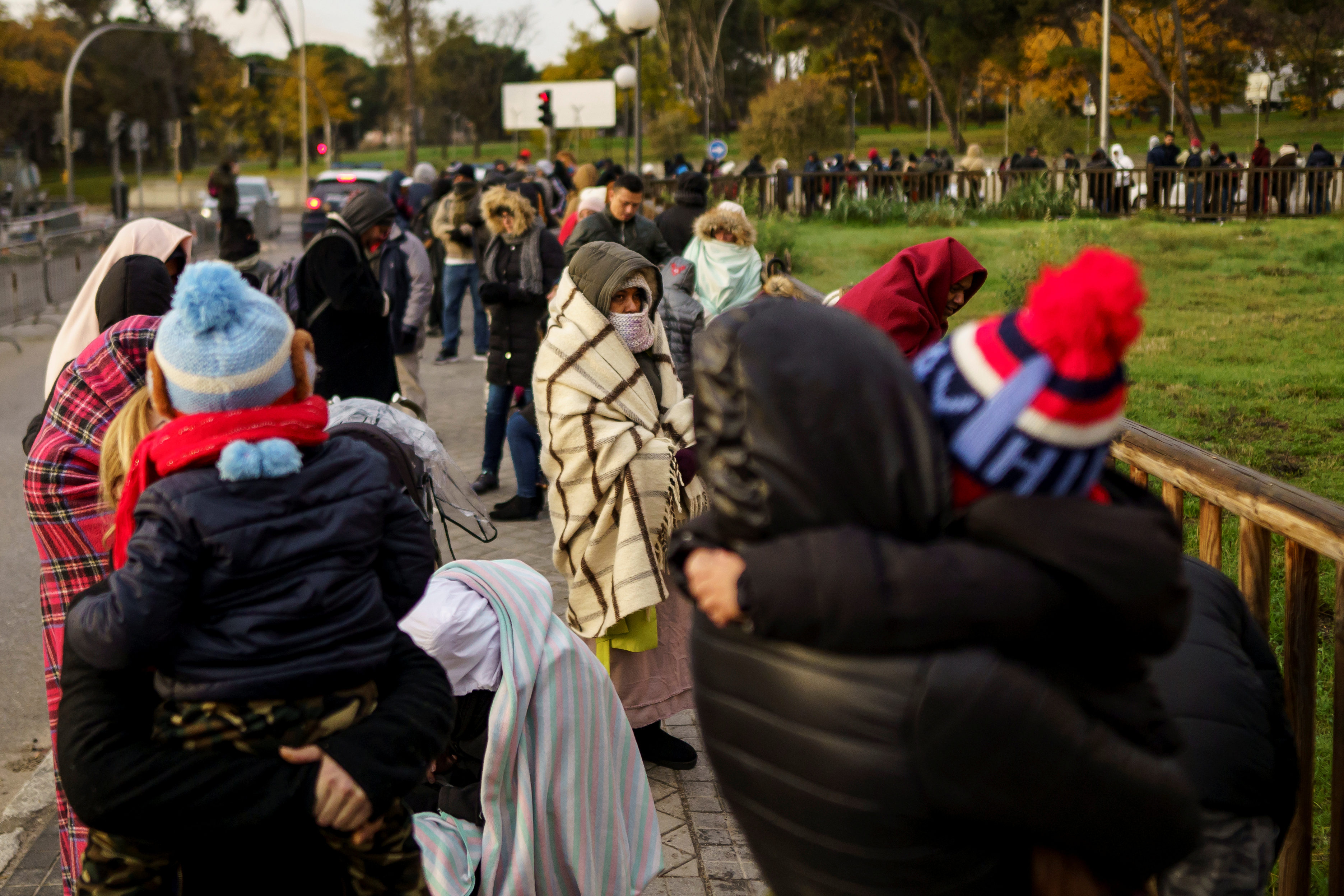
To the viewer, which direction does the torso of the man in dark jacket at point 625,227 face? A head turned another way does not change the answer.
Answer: toward the camera

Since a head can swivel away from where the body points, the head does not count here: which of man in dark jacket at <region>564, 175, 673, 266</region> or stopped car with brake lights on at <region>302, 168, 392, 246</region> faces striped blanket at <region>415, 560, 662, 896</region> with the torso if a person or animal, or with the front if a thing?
the man in dark jacket

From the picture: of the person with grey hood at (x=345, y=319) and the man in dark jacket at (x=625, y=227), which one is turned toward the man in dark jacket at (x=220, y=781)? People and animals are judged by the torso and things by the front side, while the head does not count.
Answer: the man in dark jacket at (x=625, y=227)

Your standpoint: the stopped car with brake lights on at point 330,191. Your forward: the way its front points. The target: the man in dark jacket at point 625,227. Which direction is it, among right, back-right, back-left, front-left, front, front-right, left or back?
back

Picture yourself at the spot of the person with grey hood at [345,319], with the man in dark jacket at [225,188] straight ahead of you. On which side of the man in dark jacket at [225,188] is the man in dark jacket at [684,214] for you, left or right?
right

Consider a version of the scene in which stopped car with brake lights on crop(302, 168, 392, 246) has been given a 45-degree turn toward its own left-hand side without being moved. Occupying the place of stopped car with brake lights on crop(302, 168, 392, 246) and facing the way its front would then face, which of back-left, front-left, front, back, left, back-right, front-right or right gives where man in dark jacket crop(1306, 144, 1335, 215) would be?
back

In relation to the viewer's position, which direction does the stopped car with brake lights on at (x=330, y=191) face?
facing away from the viewer

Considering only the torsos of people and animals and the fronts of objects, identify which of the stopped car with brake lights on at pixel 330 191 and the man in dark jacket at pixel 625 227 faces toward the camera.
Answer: the man in dark jacket

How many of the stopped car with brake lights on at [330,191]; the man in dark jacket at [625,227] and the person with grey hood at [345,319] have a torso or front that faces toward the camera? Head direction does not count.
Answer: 1

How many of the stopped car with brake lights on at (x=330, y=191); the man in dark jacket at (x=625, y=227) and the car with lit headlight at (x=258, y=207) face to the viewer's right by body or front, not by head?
0

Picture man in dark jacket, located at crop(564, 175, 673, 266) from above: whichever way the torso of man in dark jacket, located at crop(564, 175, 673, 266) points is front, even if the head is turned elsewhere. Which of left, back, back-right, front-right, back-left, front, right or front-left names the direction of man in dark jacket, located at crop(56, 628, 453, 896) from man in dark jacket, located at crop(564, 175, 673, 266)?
front
